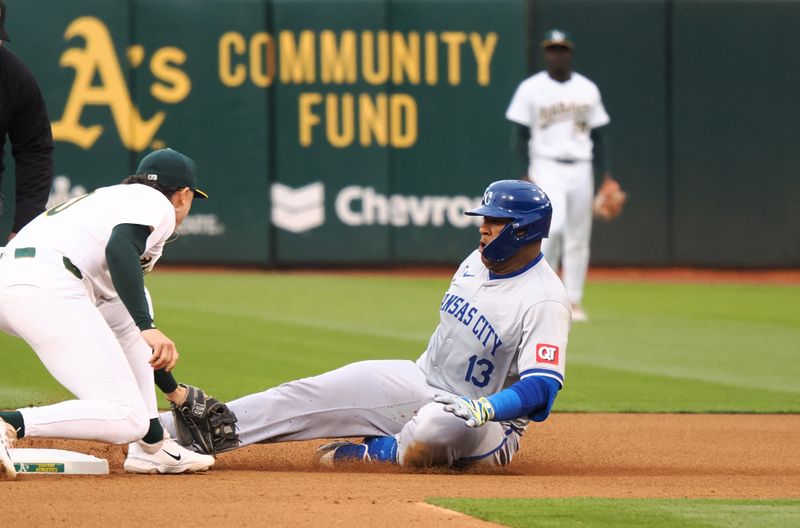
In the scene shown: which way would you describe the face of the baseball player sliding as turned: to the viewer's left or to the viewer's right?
to the viewer's left

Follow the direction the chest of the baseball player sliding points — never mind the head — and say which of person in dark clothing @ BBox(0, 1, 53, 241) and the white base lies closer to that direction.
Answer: the white base

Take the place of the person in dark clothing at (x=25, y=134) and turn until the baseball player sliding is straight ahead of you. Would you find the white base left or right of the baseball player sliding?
right

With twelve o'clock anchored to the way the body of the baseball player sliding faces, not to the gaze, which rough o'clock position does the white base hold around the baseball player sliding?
The white base is roughly at 1 o'clock from the baseball player sliding.

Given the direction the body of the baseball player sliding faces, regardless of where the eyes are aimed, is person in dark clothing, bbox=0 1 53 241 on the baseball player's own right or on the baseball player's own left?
on the baseball player's own right

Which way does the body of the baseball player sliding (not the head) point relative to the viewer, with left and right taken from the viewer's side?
facing the viewer and to the left of the viewer
